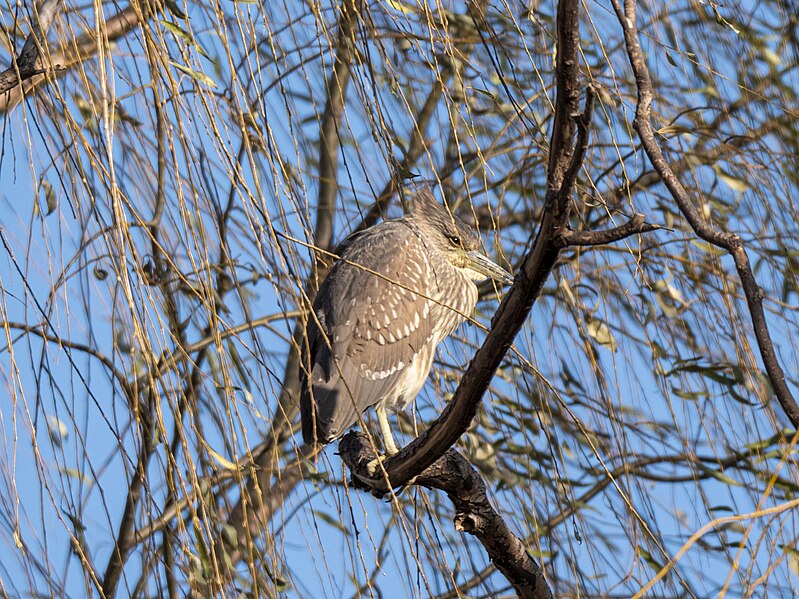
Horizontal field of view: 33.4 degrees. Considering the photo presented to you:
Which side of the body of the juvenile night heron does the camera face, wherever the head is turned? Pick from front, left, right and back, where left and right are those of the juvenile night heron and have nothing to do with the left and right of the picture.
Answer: right
